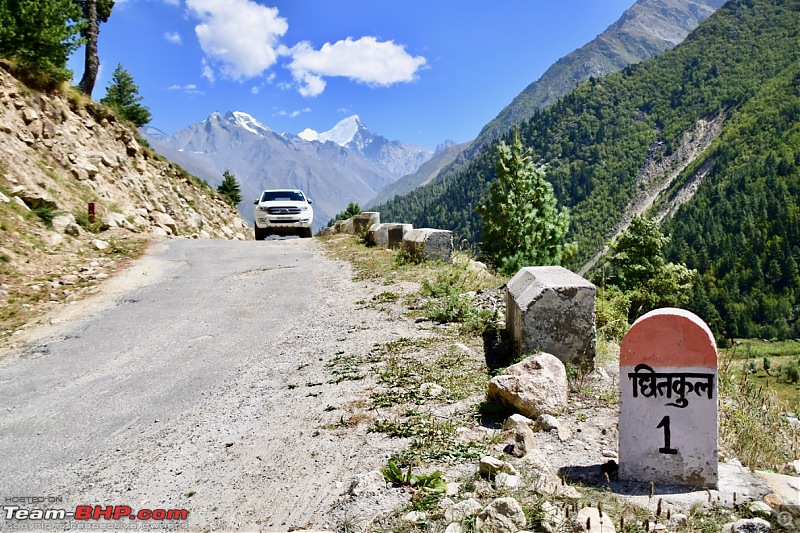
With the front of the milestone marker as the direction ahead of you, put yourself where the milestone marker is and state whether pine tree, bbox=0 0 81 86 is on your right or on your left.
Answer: on your right

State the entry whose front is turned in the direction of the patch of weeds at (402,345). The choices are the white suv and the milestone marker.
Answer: the white suv

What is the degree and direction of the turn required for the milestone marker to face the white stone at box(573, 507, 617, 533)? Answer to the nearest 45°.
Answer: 0° — it already faces it

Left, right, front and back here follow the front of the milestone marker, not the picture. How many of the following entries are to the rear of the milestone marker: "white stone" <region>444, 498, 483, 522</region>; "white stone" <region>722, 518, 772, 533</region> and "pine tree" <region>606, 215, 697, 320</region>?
1

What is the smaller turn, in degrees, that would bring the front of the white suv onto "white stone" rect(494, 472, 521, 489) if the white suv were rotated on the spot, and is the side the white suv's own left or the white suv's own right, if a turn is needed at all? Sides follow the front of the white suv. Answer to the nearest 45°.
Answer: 0° — it already faces it

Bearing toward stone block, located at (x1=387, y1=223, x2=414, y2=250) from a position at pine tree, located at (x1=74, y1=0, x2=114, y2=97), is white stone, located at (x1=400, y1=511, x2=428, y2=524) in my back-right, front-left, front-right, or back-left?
front-right

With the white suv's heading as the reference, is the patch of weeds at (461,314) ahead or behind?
ahead

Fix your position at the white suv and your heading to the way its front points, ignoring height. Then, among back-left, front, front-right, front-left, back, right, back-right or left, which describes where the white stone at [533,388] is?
front

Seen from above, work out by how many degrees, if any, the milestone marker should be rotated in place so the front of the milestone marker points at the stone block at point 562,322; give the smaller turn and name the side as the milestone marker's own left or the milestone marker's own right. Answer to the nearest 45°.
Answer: approximately 135° to the milestone marker's own right

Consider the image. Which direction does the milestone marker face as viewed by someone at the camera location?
facing the viewer

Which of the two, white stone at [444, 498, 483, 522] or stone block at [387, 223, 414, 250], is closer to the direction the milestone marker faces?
the white stone

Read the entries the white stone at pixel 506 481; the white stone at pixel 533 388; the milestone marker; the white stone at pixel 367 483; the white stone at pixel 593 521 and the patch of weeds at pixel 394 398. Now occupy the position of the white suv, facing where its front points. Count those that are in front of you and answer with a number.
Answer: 6

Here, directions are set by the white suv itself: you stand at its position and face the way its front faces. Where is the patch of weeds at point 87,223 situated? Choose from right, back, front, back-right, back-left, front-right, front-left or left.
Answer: front-right

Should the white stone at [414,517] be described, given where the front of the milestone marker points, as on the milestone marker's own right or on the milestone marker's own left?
on the milestone marker's own right

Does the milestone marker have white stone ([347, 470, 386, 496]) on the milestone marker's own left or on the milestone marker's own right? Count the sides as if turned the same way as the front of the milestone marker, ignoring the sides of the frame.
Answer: on the milestone marker's own right
